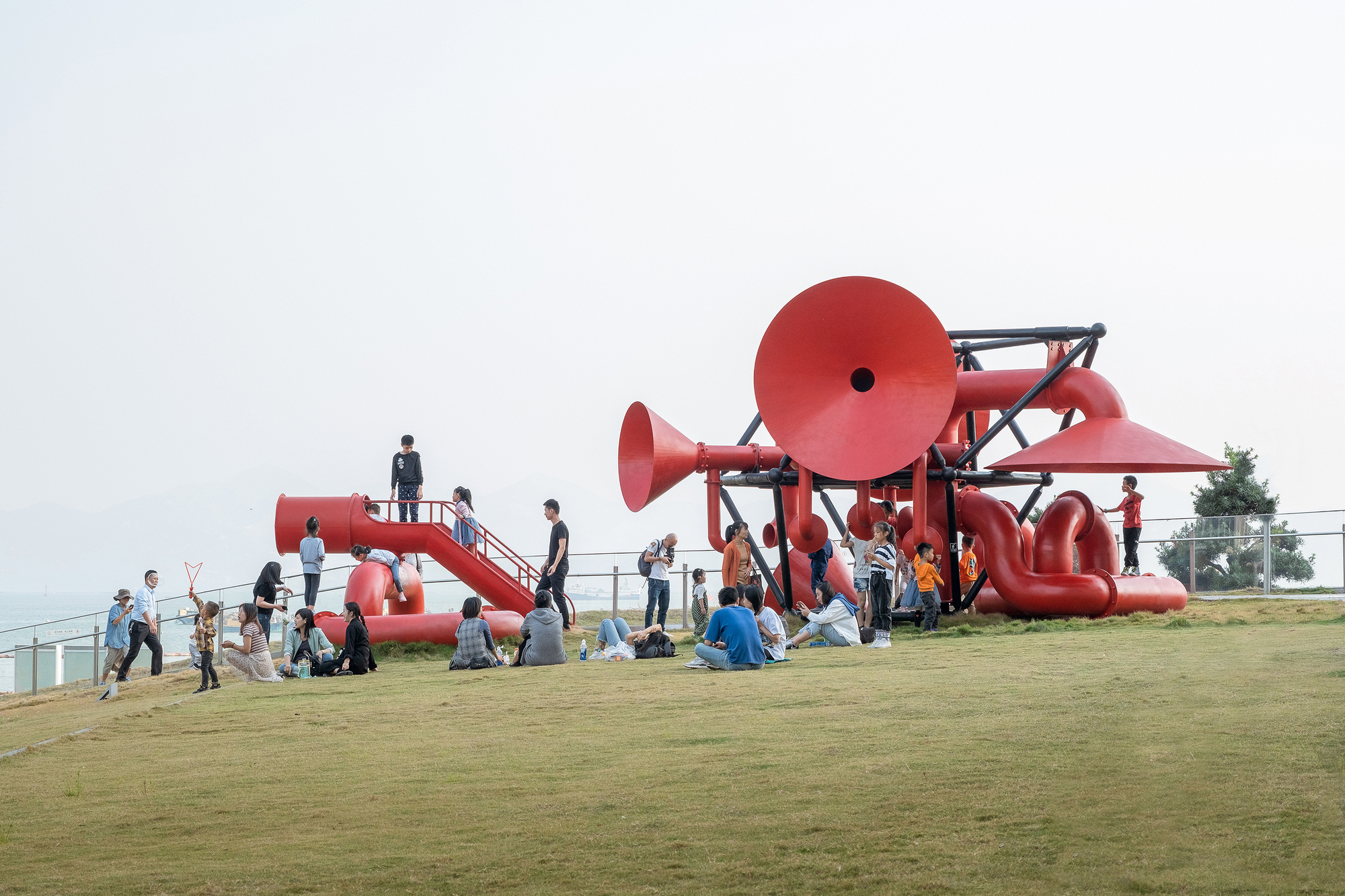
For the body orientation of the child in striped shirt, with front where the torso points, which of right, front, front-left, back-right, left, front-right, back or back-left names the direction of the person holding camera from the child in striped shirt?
right

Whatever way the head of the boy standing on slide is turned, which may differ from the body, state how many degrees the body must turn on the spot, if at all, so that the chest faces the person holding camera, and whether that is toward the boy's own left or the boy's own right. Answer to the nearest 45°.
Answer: approximately 45° to the boy's own left

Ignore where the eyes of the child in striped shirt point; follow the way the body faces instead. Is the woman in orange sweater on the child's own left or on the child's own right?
on the child's own right

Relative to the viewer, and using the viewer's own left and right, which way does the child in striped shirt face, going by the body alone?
facing the viewer and to the left of the viewer

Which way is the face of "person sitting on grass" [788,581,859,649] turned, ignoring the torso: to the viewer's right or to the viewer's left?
to the viewer's left

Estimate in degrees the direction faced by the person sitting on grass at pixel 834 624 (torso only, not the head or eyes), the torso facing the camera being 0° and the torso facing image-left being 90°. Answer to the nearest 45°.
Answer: approximately 90°

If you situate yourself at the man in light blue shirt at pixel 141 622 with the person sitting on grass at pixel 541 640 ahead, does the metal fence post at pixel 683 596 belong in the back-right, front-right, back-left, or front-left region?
front-left

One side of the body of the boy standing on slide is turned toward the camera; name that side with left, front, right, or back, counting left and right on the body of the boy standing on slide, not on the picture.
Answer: front

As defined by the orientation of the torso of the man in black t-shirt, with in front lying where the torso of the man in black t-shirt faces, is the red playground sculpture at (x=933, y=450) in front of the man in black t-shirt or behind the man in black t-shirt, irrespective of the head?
behind

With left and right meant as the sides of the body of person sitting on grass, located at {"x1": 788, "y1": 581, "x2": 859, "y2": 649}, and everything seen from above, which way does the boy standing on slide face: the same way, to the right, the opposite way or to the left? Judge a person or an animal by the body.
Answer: to the left
